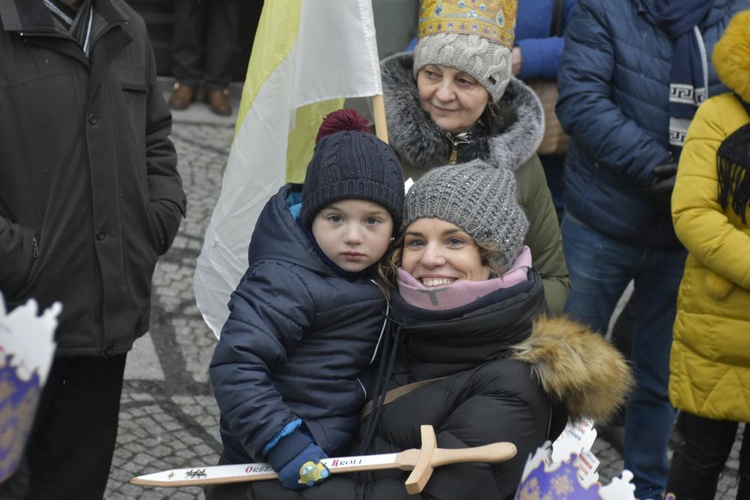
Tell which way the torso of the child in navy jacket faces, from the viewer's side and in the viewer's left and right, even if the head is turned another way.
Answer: facing the viewer and to the right of the viewer

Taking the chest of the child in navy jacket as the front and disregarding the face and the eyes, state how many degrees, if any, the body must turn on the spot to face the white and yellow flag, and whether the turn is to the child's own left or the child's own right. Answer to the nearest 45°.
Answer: approximately 135° to the child's own left

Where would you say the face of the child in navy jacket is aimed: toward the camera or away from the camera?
toward the camera
